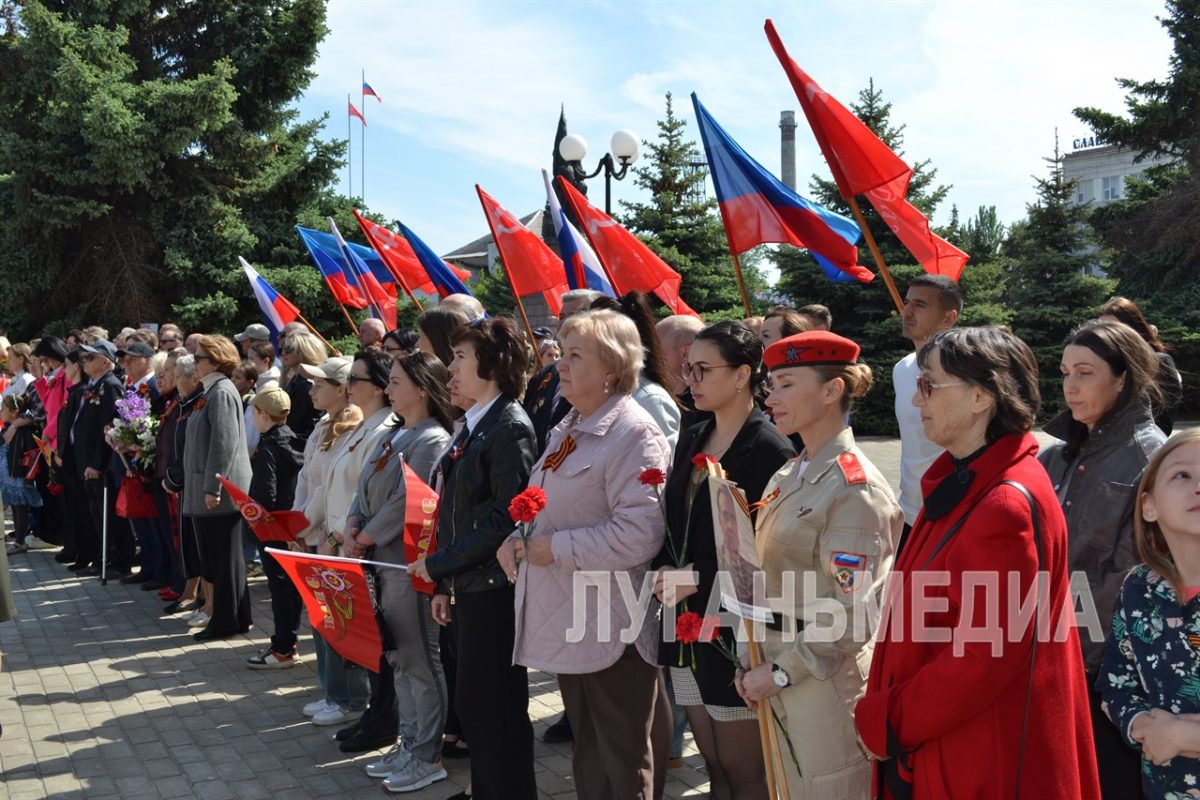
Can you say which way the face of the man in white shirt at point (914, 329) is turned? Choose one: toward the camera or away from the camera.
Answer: toward the camera

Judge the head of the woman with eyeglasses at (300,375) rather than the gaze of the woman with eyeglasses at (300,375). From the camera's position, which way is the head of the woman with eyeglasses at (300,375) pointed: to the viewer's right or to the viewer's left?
to the viewer's left

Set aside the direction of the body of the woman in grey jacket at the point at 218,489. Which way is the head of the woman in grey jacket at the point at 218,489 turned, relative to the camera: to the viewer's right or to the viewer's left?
to the viewer's left

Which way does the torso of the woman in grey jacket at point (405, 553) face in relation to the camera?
to the viewer's left

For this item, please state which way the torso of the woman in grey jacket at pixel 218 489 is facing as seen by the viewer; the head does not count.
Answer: to the viewer's left

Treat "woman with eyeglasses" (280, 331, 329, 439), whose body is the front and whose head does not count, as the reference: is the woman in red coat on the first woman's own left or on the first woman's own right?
on the first woman's own left

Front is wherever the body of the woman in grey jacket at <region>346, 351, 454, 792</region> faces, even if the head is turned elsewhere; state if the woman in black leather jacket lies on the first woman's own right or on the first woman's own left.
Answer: on the first woman's own left

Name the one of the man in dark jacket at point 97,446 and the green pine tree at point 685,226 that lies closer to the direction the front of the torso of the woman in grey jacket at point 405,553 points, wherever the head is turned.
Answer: the man in dark jacket

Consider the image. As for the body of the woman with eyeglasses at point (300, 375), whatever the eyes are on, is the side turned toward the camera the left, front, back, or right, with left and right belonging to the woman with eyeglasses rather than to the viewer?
left

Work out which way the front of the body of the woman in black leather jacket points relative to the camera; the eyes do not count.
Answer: to the viewer's left

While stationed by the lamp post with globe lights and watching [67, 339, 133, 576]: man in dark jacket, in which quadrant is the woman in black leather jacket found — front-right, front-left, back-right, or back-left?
front-left

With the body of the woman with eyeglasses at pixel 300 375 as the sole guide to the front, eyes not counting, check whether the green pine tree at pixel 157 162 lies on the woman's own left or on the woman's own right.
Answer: on the woman's own right
